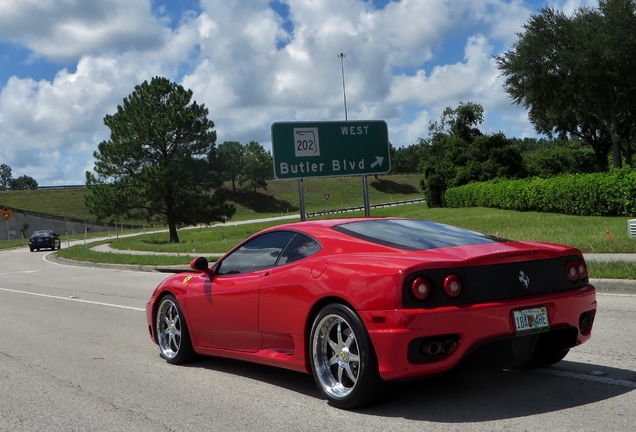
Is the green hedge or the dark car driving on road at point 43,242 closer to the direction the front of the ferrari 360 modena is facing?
the dark car driving on road

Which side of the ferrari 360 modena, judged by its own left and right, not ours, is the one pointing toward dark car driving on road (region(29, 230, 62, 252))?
front

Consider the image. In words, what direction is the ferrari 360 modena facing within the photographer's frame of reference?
facing away from the viewer and to the left of the viewer

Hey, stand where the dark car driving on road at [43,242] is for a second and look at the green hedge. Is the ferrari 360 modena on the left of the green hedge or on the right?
right

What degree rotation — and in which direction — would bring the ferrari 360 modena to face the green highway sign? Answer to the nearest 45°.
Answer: approximately 45° to its right

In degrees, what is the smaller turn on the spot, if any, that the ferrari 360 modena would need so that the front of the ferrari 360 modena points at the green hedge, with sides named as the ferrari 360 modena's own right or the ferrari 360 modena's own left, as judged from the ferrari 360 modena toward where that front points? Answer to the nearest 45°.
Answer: approximately 45° to the ferrari 360 modena's own right
